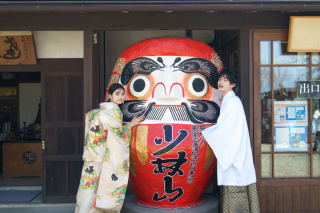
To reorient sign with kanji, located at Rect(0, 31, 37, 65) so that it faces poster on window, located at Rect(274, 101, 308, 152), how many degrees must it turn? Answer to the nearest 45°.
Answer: approximately 45° to its left

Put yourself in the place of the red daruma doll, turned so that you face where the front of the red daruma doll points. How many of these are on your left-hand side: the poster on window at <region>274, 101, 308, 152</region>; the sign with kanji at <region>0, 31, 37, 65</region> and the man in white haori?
2

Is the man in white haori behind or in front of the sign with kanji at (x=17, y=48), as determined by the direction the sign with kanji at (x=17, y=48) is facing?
in front

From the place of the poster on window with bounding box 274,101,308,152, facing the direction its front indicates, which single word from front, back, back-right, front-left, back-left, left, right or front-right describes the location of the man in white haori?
front-right

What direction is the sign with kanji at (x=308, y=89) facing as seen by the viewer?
toward the camera

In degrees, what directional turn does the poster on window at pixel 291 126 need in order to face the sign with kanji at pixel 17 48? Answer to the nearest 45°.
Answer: approximately 90° to its right

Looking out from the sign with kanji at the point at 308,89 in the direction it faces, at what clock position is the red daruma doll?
The red daruma doll is roughly at 2 o'clock from the sign with kanji.

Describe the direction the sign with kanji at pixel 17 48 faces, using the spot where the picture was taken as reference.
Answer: facing the viewer

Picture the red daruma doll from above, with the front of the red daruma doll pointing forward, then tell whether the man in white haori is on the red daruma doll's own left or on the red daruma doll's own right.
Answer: on the red daruma doll's own left
